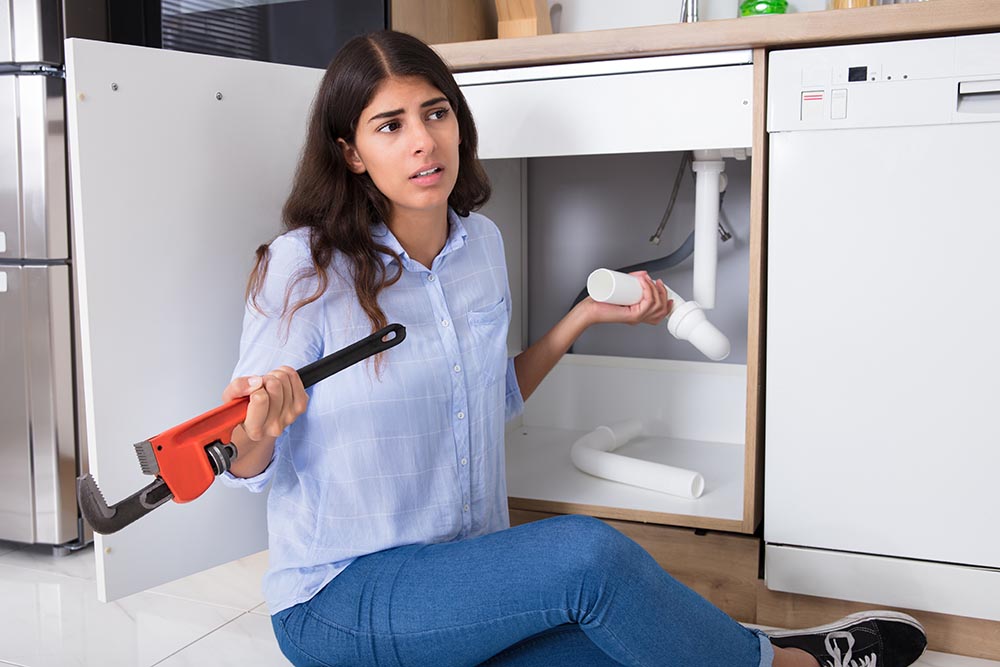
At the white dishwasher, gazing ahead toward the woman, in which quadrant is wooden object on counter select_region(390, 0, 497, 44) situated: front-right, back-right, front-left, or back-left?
front-right

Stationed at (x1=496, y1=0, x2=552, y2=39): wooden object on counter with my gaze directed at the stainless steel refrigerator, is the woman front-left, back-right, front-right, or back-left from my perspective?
front-left

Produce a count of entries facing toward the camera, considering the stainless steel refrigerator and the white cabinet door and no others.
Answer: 1

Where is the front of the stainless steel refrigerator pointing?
toward the camera

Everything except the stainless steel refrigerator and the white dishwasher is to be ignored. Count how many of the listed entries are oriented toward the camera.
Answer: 2

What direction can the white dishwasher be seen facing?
toward the camera

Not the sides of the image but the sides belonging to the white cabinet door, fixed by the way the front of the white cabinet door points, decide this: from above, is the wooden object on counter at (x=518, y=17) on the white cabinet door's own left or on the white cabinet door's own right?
on the white cabinet door's own right

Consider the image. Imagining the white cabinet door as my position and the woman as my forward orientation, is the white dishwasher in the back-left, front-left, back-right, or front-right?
front-left

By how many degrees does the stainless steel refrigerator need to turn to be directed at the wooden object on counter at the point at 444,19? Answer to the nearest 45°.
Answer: approximately 90° to its left

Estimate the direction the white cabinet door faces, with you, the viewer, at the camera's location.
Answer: facing away from the viewer and to the left of the viewer

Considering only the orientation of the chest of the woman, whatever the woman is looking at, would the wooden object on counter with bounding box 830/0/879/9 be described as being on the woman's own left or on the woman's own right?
on the woman's own left

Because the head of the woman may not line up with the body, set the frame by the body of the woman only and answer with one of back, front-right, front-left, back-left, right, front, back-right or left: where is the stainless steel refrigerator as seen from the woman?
back

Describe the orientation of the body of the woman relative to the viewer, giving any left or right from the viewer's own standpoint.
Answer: facing the viewer and to the right of the viewer
